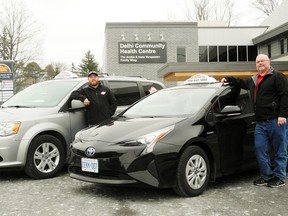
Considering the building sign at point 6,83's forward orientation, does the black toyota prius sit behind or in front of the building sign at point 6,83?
in front

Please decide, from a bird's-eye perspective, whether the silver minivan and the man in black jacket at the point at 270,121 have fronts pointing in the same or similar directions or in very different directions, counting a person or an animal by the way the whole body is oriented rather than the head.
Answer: same or similar directions

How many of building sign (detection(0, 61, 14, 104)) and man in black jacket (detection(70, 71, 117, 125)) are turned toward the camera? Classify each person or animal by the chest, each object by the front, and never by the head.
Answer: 2

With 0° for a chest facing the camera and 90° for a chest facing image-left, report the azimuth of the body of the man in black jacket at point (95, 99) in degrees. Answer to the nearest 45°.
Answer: approximately 0°

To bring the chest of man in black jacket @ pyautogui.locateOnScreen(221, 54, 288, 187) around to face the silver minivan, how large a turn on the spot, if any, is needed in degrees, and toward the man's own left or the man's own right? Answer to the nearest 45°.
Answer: approximately 45° to the man's own right

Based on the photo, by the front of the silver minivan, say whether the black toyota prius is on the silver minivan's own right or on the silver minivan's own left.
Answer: on the silver minivan's own left

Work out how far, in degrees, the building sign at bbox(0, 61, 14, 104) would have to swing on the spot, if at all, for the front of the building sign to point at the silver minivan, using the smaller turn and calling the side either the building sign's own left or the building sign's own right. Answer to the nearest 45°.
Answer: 0° — it already faces it

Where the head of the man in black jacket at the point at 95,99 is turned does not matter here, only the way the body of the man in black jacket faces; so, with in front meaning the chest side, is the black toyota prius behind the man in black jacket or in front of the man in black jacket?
in front

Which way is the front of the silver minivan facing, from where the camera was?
facing the viewer and to the left of the viewer

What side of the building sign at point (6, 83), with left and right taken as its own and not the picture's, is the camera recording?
front

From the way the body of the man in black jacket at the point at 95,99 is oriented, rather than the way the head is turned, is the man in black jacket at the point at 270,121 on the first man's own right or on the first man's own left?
on the first man's own left

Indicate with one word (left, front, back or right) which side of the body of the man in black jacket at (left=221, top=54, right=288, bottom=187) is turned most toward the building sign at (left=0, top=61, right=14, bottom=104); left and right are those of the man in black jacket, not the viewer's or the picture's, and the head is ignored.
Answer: right

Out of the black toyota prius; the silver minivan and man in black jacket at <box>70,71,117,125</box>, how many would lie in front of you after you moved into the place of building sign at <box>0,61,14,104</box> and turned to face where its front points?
3
